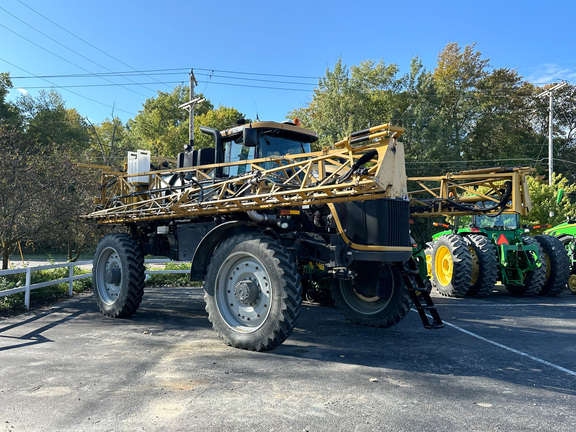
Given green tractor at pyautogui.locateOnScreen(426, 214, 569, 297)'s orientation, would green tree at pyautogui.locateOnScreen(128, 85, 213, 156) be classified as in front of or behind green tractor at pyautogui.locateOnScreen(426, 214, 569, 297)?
in front

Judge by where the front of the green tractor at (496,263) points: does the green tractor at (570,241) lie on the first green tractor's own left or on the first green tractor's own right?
on the first green tractor's own right

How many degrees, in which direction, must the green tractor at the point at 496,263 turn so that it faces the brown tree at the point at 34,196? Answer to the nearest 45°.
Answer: approximately 90° to its left

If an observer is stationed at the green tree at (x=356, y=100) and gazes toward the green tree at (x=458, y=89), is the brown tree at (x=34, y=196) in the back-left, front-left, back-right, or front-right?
back-right

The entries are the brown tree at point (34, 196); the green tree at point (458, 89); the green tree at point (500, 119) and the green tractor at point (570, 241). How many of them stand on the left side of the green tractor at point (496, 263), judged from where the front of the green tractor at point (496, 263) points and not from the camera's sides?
1

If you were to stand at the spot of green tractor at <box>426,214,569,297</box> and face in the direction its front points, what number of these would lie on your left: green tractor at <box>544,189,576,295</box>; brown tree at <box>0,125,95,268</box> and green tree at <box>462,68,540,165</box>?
1

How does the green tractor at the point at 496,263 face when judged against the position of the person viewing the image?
facing away from the viewer and to the left of the viewer

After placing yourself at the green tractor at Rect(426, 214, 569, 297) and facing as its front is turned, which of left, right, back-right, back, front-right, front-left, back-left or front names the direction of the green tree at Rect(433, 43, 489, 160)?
front-right

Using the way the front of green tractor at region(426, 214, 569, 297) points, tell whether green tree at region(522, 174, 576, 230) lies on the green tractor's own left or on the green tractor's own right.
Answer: on the green tractor's own right
